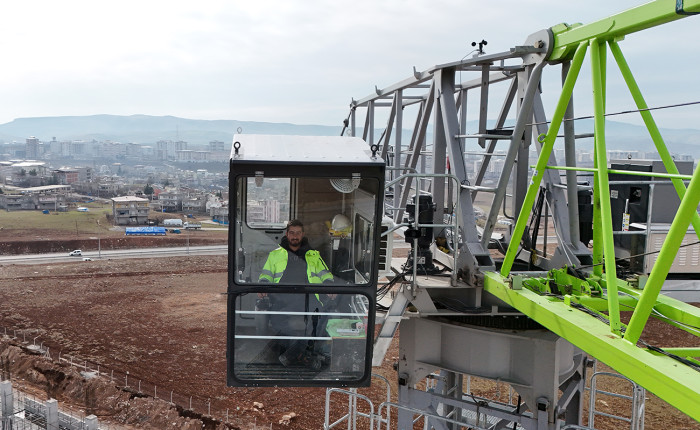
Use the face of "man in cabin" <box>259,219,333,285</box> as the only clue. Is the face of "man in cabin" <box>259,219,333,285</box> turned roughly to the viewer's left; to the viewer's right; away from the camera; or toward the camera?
toward the camera

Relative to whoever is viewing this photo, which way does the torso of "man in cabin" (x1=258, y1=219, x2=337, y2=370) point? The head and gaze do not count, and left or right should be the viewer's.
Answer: facing the viewer

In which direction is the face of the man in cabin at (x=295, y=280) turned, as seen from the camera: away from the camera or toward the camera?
toward the camera
